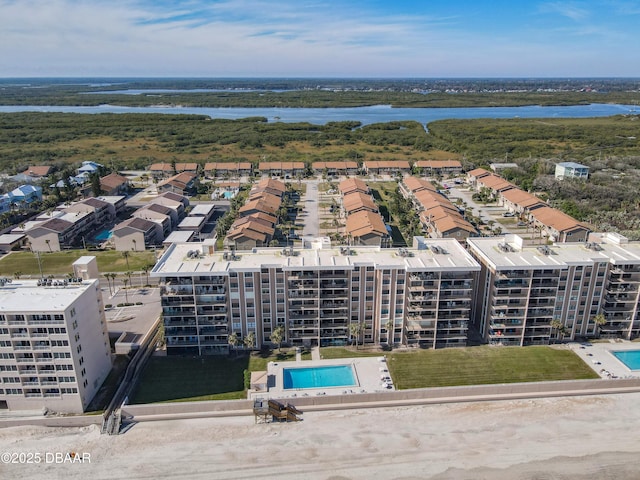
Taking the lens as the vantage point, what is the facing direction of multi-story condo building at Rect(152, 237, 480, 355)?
facing the viewer

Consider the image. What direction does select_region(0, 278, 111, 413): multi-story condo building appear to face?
toward the camera

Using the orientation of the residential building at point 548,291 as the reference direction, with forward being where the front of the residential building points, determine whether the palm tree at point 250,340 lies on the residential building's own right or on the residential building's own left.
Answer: on the residential building's own right

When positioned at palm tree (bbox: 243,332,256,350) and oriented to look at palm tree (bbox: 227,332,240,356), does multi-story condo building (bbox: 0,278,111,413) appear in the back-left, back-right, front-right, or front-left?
front-left

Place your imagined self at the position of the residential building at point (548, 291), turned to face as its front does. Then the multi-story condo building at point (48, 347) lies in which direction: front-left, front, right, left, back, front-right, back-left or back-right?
front-right

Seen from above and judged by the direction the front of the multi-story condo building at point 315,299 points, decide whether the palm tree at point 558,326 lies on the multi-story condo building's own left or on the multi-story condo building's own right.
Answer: on the multi-story condo building's own left

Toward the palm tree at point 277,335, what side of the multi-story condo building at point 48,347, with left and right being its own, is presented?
left

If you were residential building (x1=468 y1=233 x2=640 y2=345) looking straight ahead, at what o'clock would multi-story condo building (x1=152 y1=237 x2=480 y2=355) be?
The multi-story condo building is roughly at 2 o'clock from the residential building.

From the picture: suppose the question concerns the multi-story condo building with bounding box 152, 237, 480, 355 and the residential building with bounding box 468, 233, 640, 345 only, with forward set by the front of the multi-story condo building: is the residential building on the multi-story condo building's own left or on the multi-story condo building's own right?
on the multi-story condo building's own left

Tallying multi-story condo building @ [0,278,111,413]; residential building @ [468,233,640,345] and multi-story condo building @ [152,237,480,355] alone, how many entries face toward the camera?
3

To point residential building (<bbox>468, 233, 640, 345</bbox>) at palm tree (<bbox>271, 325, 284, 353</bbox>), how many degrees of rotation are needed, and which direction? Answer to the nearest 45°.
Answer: approximately 45° to its right

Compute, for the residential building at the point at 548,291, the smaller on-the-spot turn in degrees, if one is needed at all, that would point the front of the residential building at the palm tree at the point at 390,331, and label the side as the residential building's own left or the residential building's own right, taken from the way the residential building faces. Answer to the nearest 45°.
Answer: approximately 45° to the residential building's own right

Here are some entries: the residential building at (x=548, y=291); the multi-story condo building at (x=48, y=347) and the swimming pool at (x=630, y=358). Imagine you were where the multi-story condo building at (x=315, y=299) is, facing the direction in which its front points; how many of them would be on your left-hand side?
2
